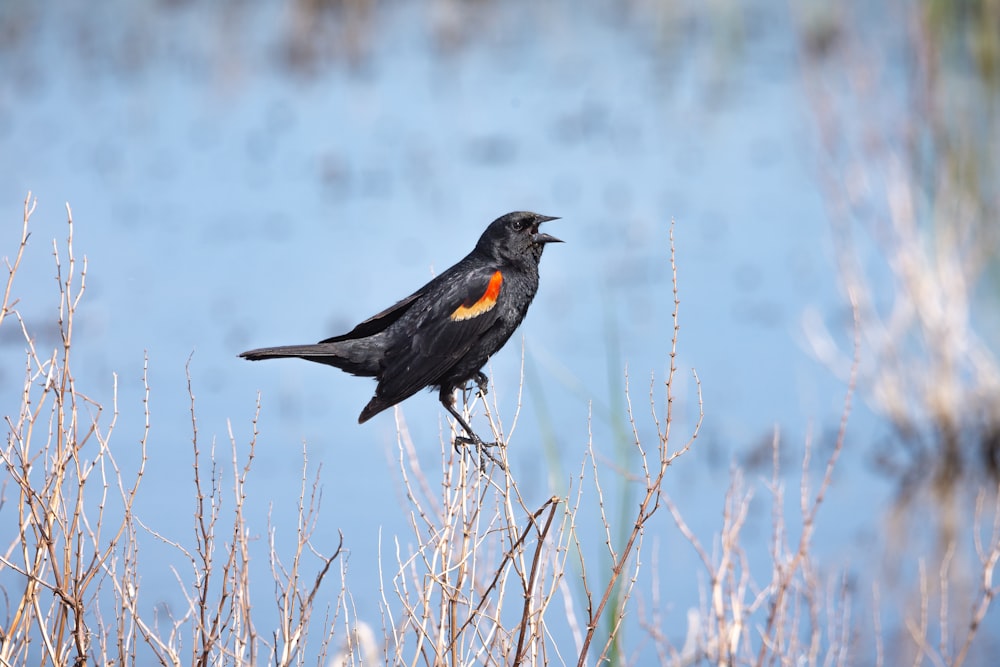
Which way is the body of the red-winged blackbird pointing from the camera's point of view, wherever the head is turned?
to the viewer's right
